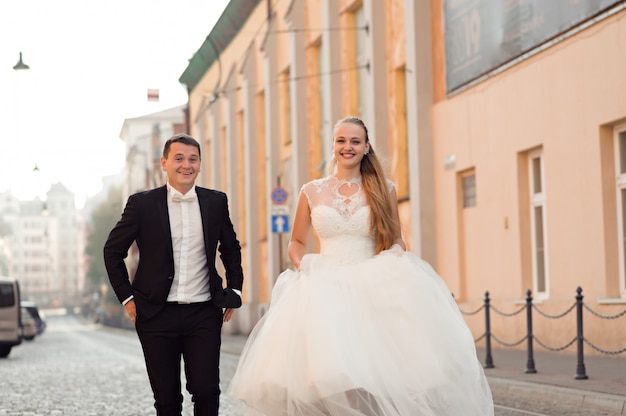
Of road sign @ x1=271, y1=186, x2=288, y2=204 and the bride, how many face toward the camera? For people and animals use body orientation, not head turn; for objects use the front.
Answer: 2

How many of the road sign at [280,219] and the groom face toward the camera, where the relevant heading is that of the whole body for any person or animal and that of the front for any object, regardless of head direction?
2

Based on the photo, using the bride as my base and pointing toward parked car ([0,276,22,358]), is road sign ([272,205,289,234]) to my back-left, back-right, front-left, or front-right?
front-right

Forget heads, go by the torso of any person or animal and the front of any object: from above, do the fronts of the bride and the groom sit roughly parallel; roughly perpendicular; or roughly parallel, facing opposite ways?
roughly parallel

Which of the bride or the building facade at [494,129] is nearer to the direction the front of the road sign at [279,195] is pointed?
the bride

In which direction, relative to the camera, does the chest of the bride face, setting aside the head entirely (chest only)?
toward the camera

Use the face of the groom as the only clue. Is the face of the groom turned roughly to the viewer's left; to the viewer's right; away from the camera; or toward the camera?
toward the camera

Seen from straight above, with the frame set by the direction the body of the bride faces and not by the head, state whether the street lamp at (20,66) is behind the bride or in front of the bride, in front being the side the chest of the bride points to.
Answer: behind

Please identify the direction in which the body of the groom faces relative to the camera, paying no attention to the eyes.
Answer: toward the camera

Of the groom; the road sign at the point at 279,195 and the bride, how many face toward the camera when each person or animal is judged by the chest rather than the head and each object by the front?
3

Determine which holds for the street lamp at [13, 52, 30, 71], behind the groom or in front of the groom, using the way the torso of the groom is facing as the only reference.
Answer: behind

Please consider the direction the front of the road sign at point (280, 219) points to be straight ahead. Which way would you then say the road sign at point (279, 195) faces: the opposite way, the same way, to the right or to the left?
the same way

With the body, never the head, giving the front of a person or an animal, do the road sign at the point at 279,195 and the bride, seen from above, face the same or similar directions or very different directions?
same or similar directions

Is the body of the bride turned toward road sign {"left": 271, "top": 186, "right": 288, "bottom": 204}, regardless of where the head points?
no

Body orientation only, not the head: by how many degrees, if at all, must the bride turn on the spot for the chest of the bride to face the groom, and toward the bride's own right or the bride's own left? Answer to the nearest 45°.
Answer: approximately 90° to the bride's own right

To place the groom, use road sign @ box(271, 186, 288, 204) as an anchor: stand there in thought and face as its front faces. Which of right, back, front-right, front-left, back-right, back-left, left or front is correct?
front

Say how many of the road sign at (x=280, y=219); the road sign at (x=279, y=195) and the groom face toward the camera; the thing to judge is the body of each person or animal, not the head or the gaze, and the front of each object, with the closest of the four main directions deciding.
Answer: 3
